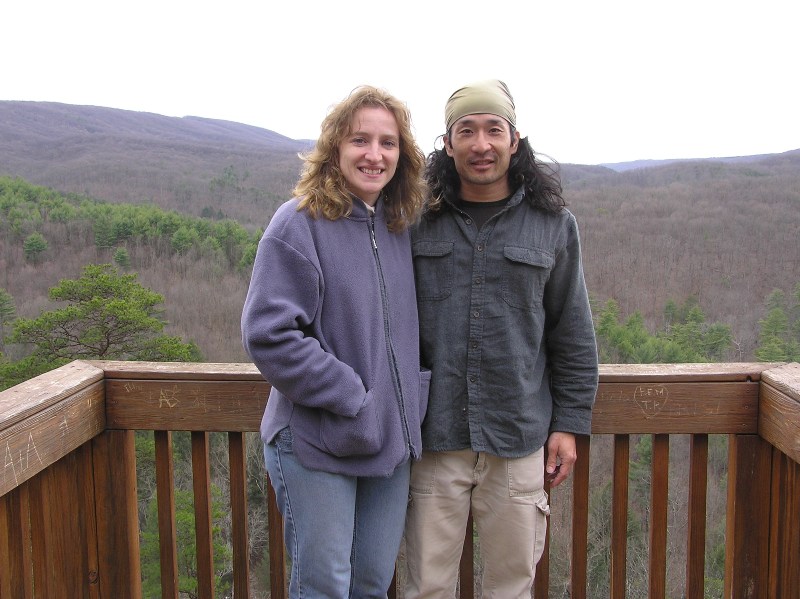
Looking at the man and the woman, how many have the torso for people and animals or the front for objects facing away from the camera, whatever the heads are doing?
0

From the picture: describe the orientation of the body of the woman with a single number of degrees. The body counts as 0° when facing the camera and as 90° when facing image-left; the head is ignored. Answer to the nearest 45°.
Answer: approximately 315°

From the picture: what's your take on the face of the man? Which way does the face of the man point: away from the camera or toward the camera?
toward the camera

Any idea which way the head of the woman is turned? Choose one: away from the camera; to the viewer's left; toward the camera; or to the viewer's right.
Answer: toward the camera

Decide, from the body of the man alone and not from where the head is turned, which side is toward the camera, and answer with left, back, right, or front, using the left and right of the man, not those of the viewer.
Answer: front
